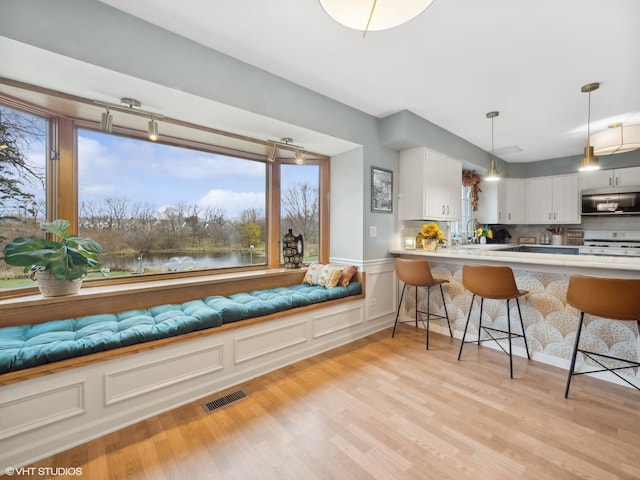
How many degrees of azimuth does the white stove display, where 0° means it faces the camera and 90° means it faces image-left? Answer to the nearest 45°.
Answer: approximately 0°

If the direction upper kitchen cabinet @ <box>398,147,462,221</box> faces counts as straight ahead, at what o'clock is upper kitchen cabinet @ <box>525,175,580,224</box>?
upper kitchen cabinet @ <box>525,175,580,224</box> is roughly at 9 o'clock from upper kitchen cabinet @ <box>398,147,462,221</box>.

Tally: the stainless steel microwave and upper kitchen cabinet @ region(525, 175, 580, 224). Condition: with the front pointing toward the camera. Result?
2

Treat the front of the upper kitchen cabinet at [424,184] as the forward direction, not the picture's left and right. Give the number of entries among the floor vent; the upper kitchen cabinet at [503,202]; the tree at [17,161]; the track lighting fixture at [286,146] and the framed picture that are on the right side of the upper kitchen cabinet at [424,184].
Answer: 4

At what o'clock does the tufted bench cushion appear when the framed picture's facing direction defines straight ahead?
The tufted bench cushion is roughly at 3 o'clock from the framed picture.

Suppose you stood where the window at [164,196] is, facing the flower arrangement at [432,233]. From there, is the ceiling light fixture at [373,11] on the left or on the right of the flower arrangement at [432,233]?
right
